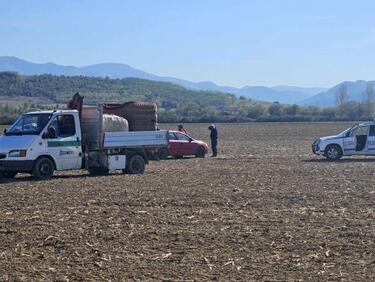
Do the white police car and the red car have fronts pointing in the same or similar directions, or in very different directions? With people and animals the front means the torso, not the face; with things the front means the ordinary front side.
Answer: very different directions

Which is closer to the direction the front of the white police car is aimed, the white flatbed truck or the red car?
the red car

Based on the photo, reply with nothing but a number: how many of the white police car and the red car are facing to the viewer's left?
1

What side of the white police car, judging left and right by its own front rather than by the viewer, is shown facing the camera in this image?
left

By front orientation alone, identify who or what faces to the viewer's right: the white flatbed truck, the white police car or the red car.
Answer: the red car

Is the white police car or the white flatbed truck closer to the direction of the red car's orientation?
the white police car

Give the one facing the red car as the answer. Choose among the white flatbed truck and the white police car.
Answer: the white police car

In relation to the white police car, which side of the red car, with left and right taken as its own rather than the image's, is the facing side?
front

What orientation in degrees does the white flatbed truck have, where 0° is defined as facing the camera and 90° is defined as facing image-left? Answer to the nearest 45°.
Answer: approximately 45°

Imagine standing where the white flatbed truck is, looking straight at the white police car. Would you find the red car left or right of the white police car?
left

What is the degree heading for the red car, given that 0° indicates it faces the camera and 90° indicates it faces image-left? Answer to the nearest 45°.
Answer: approximately 270°

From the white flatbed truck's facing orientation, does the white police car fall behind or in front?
behind

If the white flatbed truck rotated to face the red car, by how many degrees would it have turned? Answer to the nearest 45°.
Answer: approximately 180°

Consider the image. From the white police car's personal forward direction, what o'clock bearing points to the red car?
The red car is roughly at 12 o'clock from the white police car.
